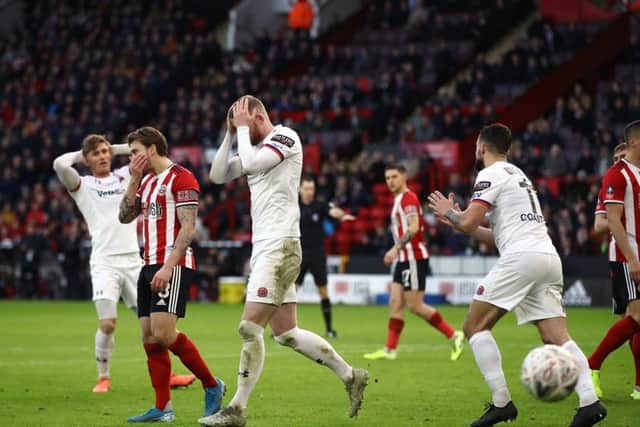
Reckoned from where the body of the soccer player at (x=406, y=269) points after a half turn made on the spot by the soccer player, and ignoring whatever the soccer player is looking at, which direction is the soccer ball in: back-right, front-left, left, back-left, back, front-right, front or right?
right

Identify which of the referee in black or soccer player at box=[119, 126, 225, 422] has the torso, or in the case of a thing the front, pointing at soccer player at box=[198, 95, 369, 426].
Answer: the referee in black

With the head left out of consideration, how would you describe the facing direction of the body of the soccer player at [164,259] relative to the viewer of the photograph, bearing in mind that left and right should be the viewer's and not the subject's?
facing the viewer and to the left of the viewer

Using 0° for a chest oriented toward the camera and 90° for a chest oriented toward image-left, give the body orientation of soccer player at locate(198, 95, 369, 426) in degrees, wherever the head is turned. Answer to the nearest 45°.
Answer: approximately 90°

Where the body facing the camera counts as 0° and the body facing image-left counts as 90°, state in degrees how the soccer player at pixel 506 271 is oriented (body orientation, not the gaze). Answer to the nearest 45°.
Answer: approximately 135°

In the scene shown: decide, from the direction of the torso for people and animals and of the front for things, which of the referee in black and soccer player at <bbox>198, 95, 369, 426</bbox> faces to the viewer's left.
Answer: the soccer player

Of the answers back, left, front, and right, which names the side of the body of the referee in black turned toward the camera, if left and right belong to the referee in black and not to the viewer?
front

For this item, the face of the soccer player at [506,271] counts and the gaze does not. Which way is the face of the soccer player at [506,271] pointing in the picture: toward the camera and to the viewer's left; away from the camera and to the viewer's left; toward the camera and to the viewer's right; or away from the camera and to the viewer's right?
away from the camera and to the viewer's left

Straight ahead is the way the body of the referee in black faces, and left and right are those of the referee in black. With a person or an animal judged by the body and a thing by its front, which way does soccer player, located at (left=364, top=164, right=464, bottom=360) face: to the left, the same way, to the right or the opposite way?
to the right

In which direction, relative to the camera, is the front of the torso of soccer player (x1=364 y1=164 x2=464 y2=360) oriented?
to the viewer's left

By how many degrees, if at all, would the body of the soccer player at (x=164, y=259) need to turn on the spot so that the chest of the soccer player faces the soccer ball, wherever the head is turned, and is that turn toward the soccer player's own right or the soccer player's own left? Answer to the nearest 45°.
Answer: approximately 90° to the soccer player's own left
